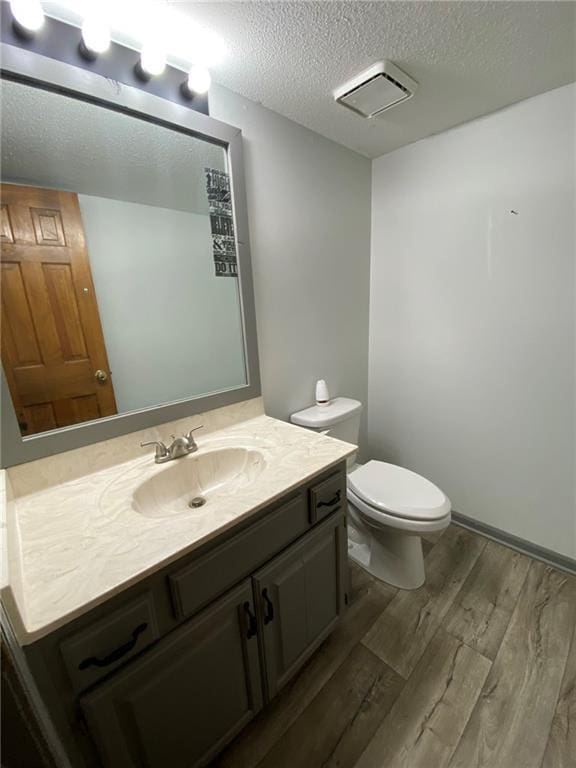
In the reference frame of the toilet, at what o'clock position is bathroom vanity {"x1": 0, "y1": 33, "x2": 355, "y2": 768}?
The bathroom vanity is roughly at 3 o'clock from the toilet.

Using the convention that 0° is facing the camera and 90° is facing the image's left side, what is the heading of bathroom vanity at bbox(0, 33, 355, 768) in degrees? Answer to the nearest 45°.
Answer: approximately 315°
